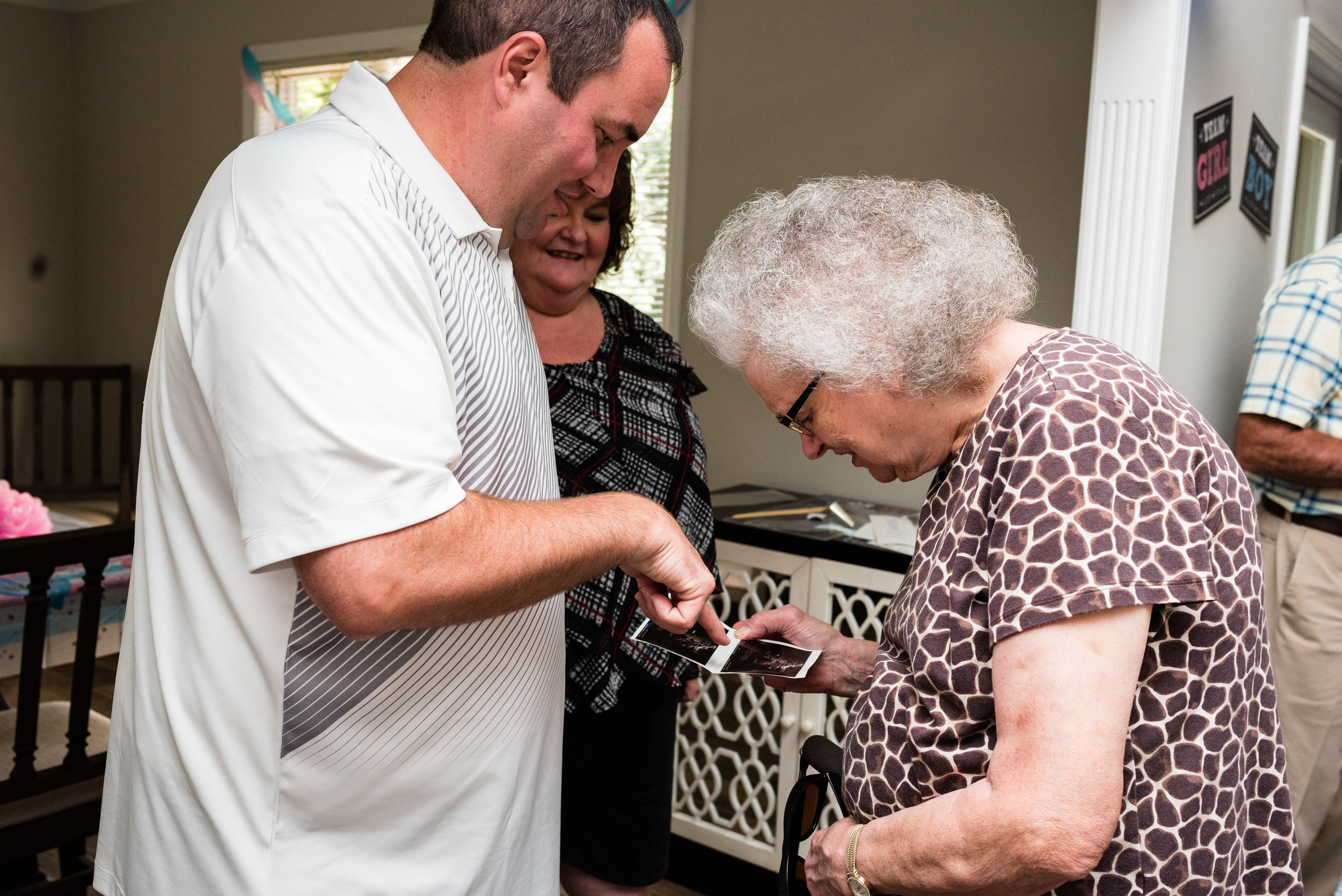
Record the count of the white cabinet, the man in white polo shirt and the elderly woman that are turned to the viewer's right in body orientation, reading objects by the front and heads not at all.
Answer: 1

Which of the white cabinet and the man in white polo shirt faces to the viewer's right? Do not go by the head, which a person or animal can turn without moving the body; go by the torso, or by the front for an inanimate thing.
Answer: the man in white polo shirt

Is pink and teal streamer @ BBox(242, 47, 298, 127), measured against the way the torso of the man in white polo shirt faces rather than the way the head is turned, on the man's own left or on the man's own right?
on the man's own left

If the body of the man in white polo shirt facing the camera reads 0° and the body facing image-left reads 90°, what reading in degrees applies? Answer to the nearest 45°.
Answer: approximately 270°

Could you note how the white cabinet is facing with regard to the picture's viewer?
facing the viewer and to the left of the viewer

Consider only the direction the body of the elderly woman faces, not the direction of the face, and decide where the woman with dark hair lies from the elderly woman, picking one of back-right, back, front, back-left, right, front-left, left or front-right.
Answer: front-right

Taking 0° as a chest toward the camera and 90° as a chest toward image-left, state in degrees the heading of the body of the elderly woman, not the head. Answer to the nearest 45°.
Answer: approximately 90°

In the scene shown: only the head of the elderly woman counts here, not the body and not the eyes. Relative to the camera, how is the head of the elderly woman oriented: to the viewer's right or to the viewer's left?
to the viewer's left

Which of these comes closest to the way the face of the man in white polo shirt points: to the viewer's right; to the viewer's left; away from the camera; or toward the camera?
to the viewer's right

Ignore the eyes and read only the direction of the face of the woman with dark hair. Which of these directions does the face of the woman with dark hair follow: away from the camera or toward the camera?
toward the camera
